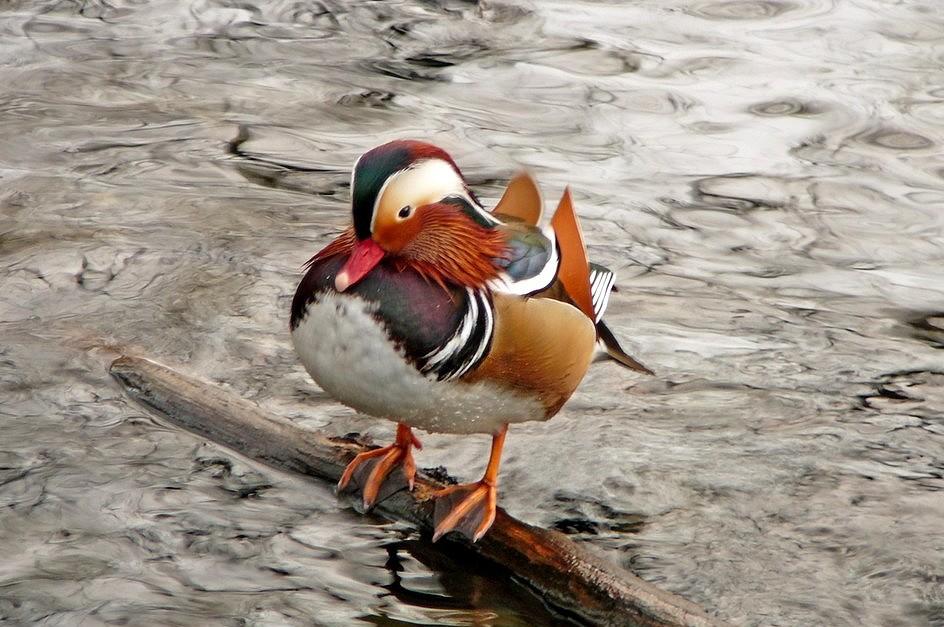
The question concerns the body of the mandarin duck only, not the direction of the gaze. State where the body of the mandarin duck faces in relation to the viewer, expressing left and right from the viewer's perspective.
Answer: facing the viewer and to the left of the viewer
